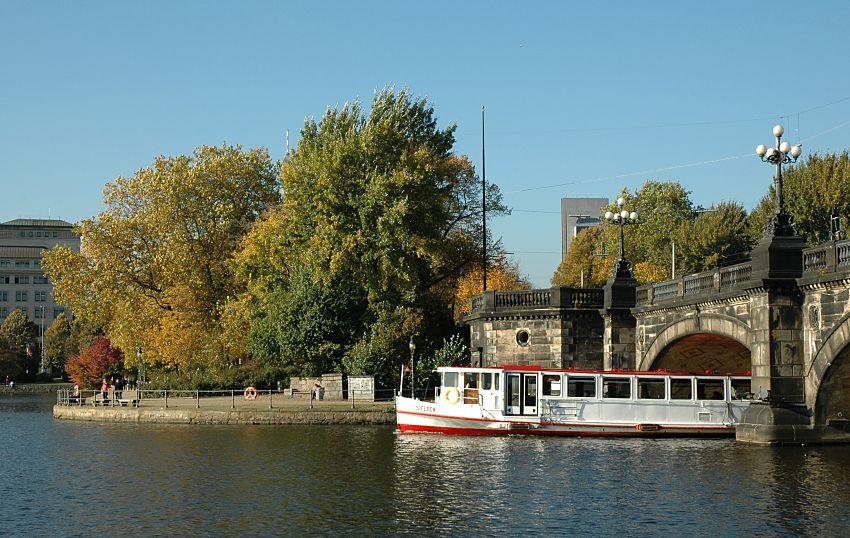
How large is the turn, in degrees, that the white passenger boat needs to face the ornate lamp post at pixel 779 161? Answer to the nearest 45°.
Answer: approximately 135° to its left

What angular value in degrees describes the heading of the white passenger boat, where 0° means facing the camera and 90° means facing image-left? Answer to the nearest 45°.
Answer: approximately 90°
